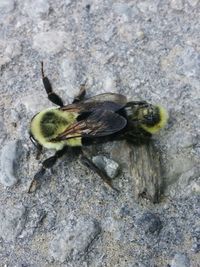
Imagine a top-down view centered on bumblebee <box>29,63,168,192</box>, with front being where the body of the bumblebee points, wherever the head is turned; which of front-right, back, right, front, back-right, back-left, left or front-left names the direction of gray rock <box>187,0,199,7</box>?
back-right

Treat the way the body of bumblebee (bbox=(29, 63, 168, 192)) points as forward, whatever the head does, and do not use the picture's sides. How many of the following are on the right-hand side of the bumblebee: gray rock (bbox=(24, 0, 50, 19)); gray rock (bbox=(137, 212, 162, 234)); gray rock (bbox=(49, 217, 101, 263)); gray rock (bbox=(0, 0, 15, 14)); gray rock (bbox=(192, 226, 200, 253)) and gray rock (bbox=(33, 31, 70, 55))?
3

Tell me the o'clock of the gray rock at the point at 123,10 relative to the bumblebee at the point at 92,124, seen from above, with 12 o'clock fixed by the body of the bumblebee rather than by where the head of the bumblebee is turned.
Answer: The gray rock is roughly at 4 o'clock from the bumblebee.

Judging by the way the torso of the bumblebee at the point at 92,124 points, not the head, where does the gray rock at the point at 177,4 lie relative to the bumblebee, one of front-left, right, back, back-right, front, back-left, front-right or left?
back-right

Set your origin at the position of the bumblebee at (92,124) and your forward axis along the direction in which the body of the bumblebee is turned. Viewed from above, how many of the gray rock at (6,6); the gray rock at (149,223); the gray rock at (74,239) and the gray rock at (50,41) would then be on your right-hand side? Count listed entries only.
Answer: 2

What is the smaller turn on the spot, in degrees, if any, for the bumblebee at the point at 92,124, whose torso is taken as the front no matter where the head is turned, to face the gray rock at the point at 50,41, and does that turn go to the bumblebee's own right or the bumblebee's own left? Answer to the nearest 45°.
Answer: approximately 90° to the bumblebee's own right

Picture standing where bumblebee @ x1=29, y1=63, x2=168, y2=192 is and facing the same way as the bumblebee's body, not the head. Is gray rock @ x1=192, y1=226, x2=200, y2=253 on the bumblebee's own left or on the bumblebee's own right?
on the bumblebee's own left

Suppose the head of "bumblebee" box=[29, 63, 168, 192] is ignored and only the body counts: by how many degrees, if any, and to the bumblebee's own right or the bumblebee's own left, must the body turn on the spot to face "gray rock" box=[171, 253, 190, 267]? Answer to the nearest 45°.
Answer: approximately 90° to the bumblebee's own left

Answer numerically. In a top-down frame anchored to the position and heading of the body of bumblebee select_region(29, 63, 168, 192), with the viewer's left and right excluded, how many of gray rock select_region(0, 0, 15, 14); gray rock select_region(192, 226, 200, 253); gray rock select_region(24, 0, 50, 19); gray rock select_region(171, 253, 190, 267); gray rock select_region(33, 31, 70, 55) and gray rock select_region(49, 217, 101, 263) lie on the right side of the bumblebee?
3
